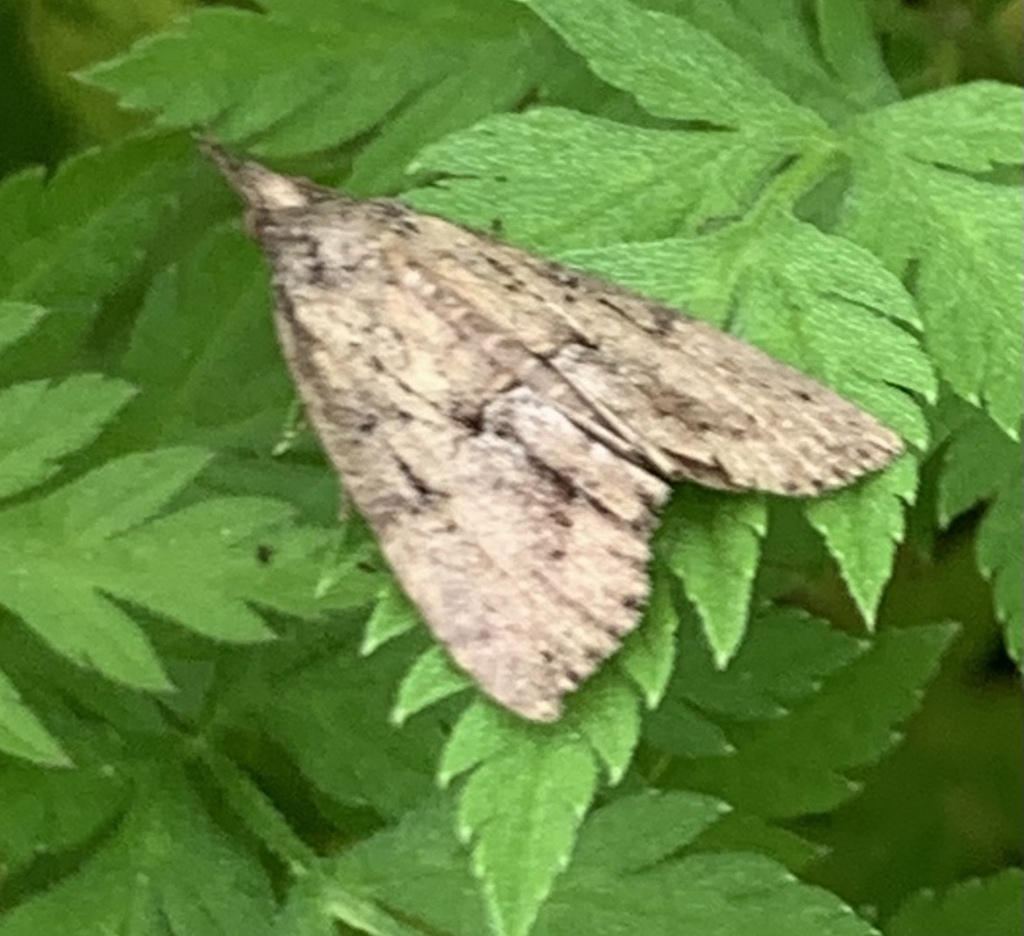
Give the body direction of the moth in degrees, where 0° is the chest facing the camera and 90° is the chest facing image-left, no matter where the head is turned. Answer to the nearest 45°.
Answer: approximately 135°
